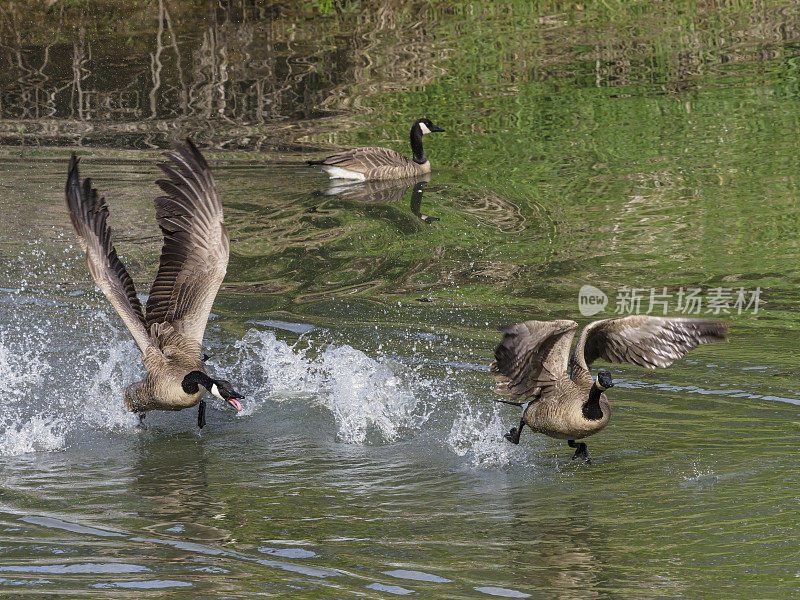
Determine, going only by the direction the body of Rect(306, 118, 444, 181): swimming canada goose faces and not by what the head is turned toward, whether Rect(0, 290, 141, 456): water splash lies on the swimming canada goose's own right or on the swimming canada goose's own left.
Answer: on the swimming canada goose's own right

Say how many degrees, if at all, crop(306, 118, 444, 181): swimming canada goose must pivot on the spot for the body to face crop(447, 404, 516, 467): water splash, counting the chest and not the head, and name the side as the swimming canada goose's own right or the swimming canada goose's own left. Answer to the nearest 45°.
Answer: approximately 90° to the swimming canada goose's own right

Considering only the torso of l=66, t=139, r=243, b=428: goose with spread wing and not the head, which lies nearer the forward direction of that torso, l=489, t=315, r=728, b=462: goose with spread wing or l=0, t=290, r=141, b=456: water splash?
the goose with spread wing

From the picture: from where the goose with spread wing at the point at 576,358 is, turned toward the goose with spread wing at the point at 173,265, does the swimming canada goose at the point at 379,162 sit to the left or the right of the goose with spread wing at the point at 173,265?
right

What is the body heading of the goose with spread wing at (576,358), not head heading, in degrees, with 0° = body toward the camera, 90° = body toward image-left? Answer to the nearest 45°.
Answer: approximately 315°

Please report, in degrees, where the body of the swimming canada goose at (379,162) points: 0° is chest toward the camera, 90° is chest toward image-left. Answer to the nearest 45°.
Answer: approximately 270°

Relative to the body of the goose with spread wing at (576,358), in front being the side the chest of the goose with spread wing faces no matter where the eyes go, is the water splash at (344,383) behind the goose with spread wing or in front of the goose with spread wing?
behind

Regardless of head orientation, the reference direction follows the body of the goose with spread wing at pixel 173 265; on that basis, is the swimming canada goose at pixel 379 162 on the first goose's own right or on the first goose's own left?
on the first goose's own left
